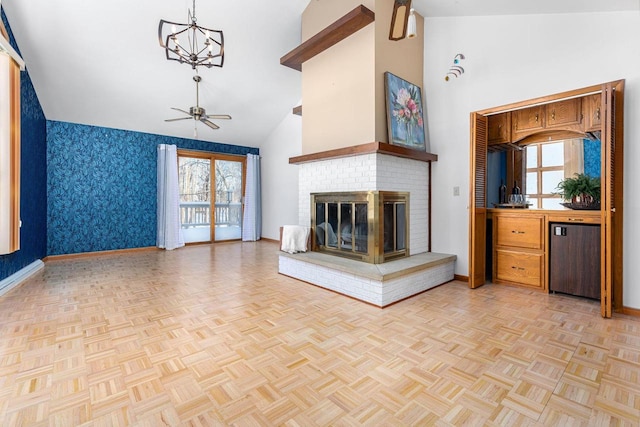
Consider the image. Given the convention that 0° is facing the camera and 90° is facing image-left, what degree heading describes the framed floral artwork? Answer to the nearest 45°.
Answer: approximately 315°

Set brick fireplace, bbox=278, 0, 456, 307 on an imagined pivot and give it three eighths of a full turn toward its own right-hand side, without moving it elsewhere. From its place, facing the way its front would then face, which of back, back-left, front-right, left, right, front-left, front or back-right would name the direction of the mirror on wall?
right

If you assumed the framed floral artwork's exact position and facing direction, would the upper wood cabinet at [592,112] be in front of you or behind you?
in front

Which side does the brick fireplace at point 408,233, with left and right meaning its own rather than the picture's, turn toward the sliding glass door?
right

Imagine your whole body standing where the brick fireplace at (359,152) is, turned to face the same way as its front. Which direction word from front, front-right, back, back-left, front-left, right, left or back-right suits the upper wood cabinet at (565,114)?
back-left

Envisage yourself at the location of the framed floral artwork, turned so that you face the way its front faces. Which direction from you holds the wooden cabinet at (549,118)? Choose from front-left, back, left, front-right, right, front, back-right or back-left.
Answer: front-left

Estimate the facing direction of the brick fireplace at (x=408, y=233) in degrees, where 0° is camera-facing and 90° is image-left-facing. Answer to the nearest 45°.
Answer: approximately 45°
